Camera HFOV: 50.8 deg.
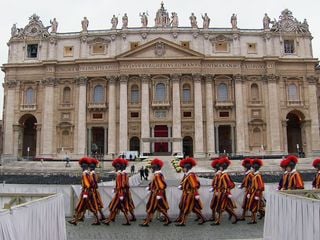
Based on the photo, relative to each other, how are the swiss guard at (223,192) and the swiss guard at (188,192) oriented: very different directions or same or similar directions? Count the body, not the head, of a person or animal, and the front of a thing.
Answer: same or similar directions

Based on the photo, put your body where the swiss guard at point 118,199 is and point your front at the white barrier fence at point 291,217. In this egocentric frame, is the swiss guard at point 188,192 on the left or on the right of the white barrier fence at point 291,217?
left

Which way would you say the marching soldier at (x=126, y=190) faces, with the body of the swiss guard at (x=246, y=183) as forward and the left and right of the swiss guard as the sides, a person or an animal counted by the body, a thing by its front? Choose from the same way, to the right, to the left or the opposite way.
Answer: the same way

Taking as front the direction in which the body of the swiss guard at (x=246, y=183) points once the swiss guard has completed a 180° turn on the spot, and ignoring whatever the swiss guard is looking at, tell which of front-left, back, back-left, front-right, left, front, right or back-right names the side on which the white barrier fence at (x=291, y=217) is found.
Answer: right

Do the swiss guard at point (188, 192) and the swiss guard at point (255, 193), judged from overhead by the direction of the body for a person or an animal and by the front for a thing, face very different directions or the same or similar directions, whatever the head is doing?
same or similar directions

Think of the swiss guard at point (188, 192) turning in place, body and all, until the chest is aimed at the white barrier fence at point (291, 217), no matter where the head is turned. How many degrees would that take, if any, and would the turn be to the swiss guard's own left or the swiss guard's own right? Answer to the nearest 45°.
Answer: approximately 135° to the swiss guard's own left

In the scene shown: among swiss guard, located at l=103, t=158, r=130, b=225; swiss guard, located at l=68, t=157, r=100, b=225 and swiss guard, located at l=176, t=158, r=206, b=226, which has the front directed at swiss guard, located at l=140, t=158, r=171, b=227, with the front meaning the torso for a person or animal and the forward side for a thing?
swiss guard, located at l=176, t=158, r=206, b=226

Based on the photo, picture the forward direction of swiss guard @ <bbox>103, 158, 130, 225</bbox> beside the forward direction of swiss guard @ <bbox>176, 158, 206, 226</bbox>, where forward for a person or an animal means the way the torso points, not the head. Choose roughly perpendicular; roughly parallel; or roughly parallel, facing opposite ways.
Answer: roughly parallel

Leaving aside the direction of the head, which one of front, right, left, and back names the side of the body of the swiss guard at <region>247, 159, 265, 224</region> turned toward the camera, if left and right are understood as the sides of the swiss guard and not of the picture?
left

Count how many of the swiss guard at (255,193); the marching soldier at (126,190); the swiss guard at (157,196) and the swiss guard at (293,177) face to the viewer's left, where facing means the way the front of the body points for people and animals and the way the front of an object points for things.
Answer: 4

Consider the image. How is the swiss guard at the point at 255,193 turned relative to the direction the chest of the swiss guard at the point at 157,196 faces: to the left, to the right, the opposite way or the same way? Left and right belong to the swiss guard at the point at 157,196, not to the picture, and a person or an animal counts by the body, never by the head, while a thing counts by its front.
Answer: the same way

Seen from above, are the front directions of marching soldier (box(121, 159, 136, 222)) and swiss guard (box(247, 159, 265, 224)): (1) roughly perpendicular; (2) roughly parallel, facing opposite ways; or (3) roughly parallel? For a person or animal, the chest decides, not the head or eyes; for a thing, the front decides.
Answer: roughly parallel
